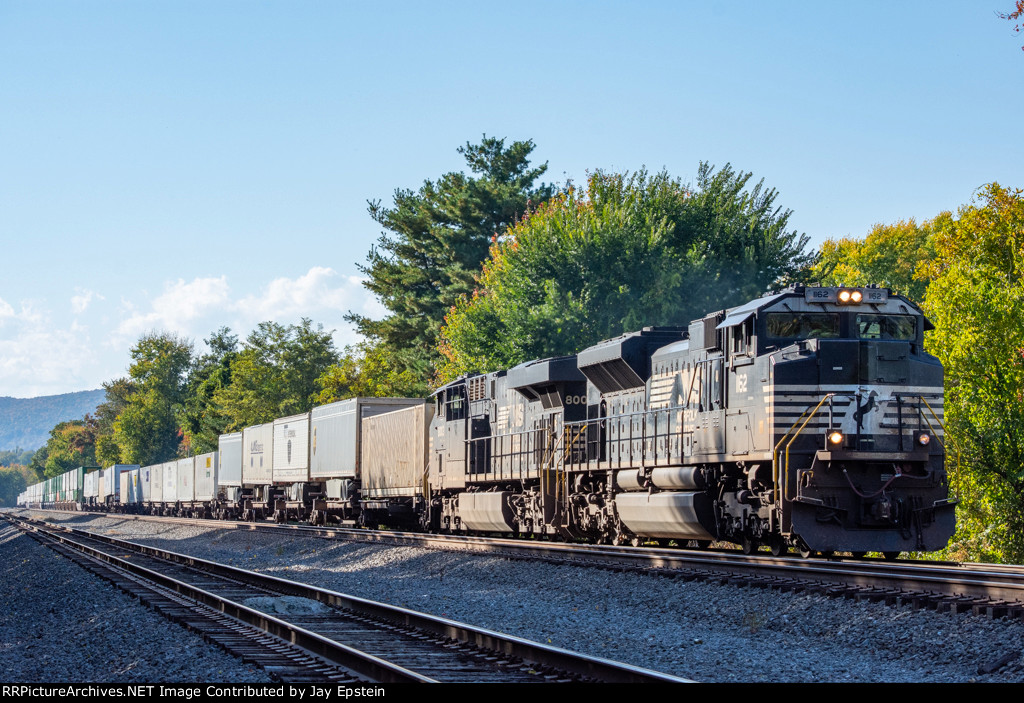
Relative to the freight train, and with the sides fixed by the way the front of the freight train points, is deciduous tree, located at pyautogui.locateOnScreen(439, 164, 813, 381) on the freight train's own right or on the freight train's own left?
on the freight train's own left

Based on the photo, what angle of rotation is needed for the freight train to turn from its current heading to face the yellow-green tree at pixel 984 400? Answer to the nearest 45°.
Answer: approximately 90° to its left

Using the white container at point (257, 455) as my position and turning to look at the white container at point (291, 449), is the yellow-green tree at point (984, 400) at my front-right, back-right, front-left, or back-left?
front-left
